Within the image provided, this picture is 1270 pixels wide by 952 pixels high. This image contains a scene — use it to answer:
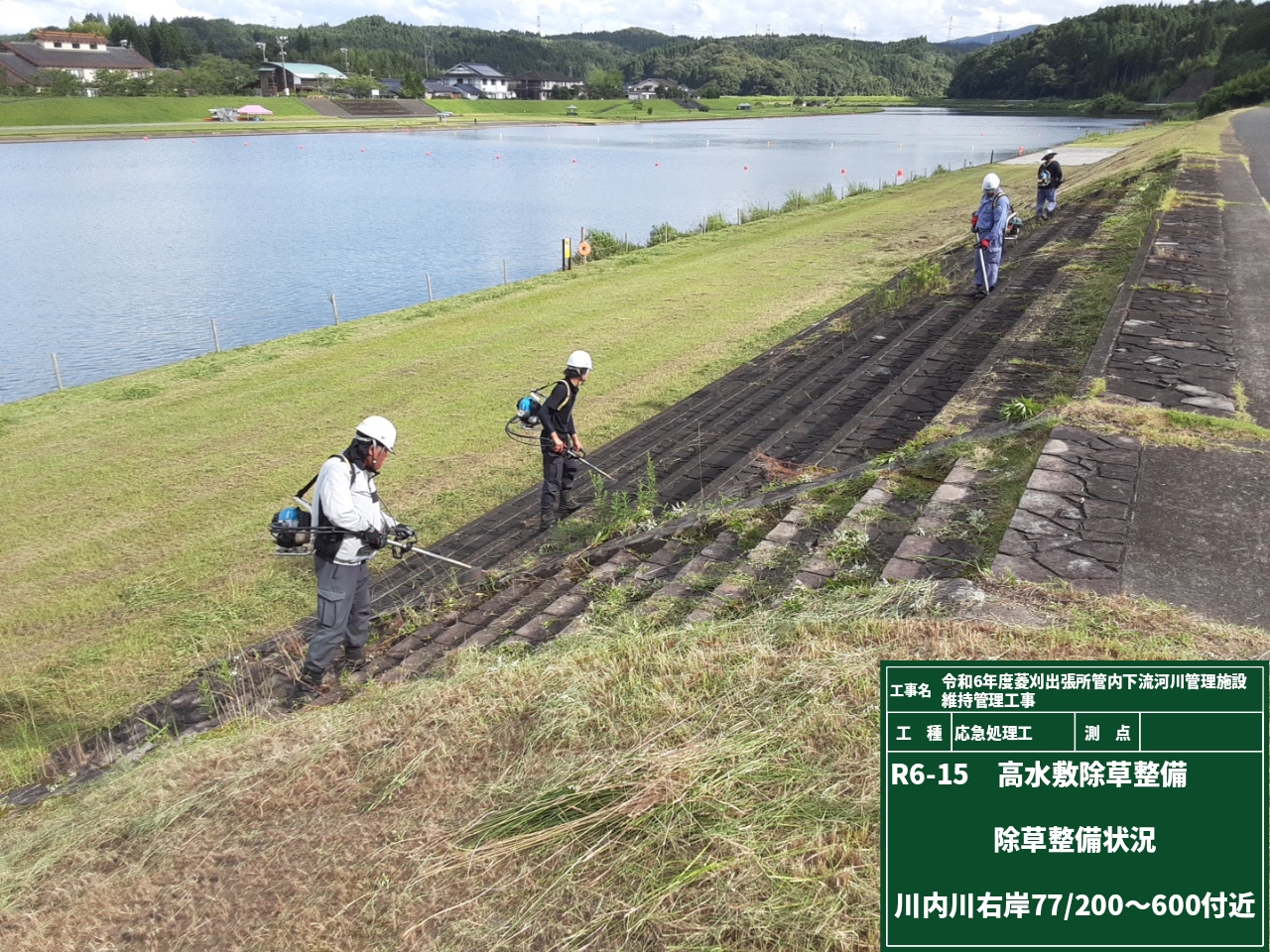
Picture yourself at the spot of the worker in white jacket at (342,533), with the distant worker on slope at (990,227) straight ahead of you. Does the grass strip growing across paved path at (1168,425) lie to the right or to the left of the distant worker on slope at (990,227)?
right

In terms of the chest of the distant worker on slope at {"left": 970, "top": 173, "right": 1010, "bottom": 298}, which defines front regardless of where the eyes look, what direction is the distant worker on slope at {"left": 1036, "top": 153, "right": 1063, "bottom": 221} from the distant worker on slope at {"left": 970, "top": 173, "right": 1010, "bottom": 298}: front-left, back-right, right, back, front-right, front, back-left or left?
back-right

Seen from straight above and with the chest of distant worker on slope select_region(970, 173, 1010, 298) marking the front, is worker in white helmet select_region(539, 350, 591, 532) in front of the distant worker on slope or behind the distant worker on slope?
in front

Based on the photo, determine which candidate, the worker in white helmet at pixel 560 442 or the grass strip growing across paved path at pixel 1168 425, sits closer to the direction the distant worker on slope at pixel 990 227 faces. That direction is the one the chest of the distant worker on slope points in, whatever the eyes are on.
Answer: the worker in white helmet

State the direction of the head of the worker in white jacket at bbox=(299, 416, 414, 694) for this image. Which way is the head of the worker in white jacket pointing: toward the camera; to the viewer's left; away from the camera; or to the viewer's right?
to the viewer's right
